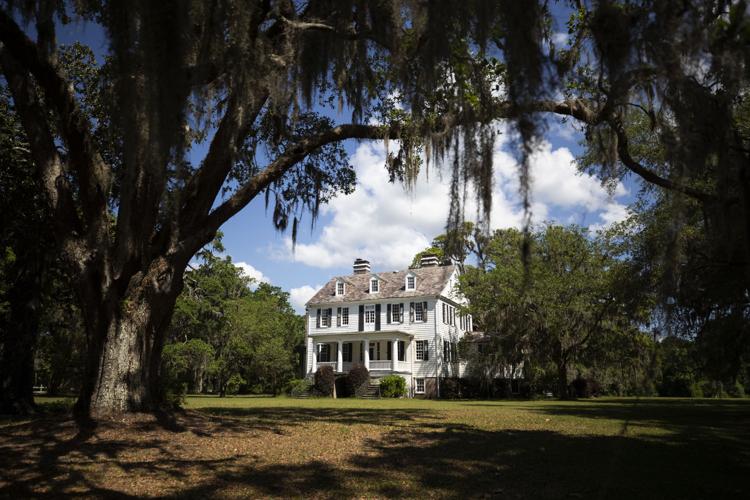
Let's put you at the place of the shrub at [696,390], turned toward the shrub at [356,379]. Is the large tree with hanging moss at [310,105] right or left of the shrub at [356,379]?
left

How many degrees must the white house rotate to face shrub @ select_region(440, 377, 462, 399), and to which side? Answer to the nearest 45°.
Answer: approximately 90° to its left

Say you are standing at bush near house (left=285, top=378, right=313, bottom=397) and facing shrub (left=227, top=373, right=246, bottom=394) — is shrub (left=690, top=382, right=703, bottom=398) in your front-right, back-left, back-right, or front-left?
back-right

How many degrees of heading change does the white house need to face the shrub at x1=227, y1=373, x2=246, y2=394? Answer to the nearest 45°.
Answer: approximately 45° to its right

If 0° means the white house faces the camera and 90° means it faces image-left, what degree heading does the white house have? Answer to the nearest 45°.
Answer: approximately 45°

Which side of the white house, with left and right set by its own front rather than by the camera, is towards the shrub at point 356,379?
front

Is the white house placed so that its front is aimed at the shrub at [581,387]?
no

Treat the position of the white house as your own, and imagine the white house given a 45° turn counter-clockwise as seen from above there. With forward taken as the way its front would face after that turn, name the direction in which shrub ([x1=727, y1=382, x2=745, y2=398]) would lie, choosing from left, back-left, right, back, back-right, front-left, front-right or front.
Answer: left

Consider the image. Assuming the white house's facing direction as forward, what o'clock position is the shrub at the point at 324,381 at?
The shrub is roughly at 12 o'clock from the white house.

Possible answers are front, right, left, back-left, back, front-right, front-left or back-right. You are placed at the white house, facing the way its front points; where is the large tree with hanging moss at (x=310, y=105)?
front-left

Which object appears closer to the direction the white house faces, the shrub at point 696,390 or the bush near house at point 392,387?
the bush near house

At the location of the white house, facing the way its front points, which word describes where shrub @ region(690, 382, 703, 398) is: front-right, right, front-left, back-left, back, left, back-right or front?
back-left

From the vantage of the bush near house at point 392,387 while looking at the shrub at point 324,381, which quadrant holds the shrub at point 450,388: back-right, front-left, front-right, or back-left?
back-right
